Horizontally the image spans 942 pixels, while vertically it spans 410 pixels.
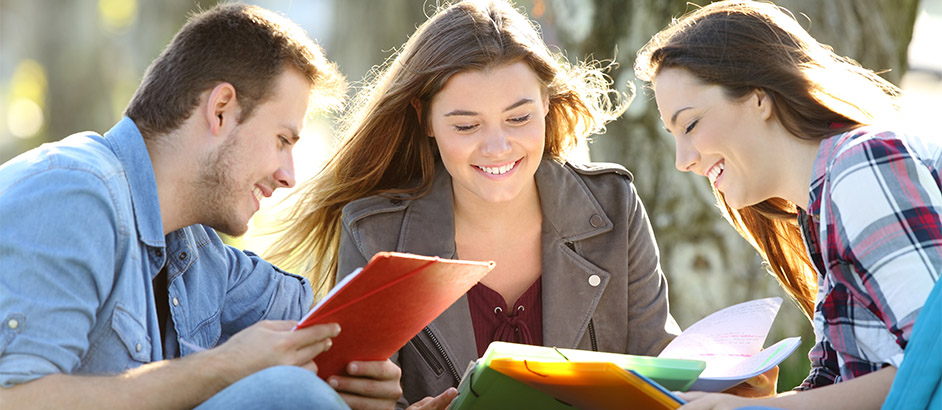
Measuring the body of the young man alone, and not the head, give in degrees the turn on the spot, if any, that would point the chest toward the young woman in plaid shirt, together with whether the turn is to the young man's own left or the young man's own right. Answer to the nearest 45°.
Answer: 0° — they already face them

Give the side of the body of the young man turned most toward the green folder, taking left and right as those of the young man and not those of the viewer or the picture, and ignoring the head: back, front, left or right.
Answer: front

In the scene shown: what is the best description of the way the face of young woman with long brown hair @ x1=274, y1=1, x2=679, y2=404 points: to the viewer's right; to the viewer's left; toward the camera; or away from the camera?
toward the camera

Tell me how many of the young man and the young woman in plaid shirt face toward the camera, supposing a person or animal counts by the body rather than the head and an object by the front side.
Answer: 0

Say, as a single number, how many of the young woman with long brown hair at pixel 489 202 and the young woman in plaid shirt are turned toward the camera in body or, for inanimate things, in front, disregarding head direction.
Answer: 1

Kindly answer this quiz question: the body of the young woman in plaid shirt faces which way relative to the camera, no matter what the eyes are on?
to the viewer's left

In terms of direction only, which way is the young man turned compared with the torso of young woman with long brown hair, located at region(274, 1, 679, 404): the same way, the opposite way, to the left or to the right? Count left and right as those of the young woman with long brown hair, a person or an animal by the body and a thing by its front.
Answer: to the left

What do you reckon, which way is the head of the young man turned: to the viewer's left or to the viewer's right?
to the viewer's right

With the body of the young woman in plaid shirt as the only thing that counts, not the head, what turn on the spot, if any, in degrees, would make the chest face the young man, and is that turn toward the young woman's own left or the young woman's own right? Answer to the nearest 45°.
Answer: approximately 45° to the young woman's own left

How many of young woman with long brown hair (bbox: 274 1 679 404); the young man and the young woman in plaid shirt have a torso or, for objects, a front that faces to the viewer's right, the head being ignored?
1

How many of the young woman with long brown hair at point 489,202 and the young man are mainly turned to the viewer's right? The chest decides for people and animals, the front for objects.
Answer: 1

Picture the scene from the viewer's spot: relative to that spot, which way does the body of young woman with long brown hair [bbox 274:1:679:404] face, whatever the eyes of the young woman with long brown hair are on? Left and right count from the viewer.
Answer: facing the viewer

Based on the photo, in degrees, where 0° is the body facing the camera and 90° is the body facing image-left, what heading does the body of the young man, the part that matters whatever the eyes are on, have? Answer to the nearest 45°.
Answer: approximately 270°
